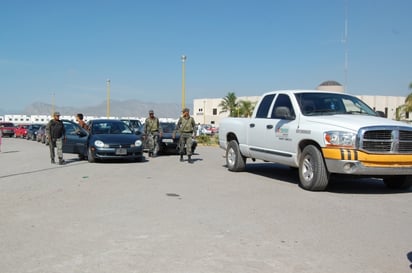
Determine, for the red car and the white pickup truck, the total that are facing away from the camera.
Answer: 0

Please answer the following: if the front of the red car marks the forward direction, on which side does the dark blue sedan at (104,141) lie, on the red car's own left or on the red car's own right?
on the red car's own left

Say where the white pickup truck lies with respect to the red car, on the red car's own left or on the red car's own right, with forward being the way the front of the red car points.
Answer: on the red car's own left

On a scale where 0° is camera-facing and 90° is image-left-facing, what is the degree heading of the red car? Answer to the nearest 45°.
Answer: approximately 45°

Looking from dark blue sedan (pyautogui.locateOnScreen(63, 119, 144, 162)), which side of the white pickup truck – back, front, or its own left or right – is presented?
back

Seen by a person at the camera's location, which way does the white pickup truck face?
facing the viewer and to the right of the viewer

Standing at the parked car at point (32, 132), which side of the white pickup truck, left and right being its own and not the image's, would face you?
back

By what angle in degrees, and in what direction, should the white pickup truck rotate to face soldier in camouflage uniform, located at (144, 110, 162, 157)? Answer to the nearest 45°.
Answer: approximately 180°

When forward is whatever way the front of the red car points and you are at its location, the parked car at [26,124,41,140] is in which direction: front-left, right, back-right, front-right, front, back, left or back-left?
front-left

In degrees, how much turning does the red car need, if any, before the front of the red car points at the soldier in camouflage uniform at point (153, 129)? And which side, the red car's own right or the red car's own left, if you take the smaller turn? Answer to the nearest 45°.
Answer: approximately 45° to the red car's own left

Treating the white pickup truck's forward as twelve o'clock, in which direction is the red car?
The red car is roughly at 6 o'clock from the white pickup truck.
